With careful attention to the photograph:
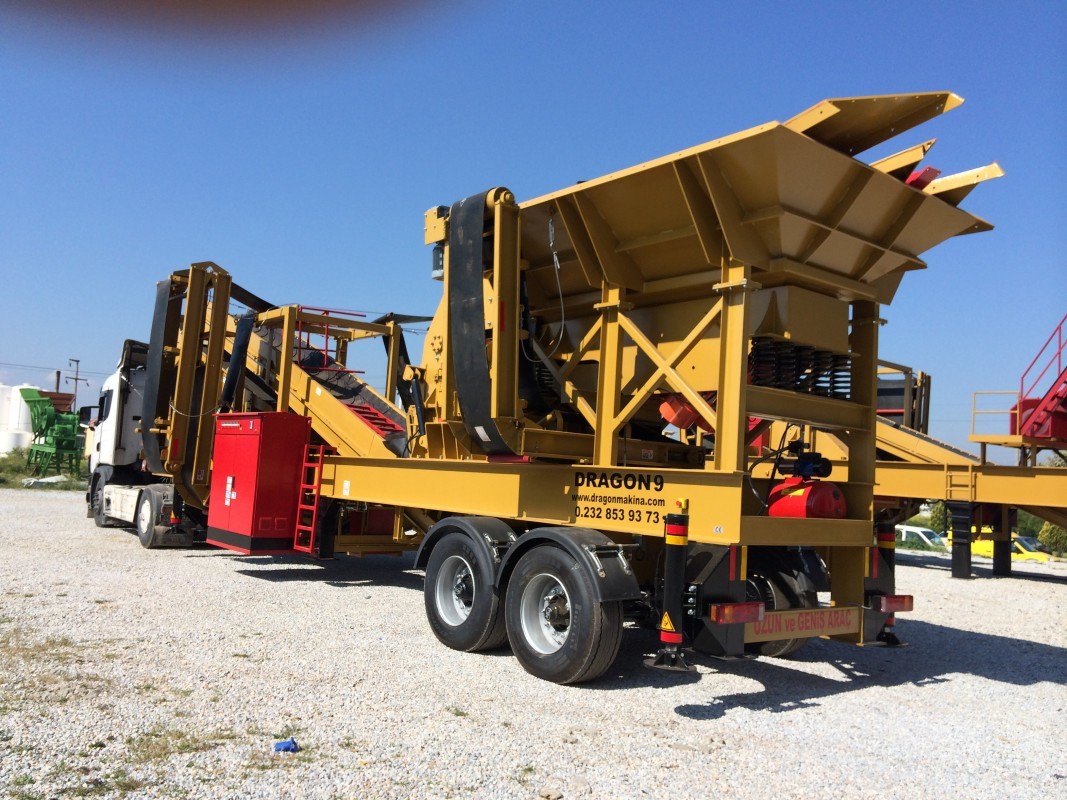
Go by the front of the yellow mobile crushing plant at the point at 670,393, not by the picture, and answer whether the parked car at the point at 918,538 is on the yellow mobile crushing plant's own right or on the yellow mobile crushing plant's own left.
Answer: on the yellow mobile crushing plant's own right

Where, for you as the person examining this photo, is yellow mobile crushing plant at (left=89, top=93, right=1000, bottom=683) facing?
facing away from the viewer and to the left of the viewer

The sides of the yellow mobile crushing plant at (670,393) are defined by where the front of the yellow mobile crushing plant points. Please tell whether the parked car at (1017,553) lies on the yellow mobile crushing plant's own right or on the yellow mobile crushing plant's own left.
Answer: on the yellow mobile crushing plant's own right
